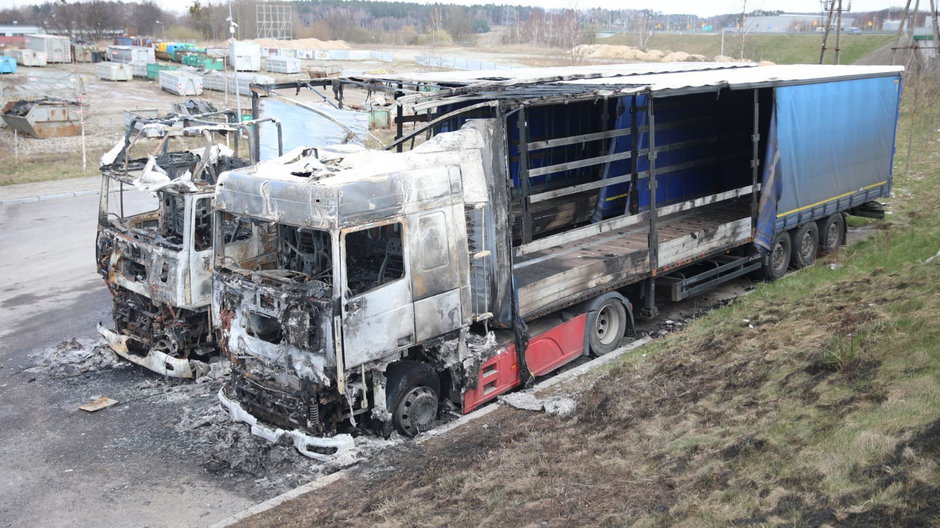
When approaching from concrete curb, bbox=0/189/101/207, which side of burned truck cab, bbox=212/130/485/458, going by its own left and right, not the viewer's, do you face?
right

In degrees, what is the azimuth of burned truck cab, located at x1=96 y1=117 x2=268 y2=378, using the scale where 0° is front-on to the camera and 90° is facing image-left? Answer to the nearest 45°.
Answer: approximately 45°

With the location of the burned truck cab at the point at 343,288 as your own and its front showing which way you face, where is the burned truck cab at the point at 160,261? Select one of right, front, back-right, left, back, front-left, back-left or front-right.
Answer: right

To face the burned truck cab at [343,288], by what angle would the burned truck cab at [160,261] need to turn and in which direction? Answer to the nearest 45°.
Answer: approximately 90° to its left

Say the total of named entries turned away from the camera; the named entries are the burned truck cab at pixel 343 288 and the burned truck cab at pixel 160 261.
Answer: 0

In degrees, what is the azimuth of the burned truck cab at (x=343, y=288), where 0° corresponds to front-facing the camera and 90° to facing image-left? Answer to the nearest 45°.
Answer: approximately 45°

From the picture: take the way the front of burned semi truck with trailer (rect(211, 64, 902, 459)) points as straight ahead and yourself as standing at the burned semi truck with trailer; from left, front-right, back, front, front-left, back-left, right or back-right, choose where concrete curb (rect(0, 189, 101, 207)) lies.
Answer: right

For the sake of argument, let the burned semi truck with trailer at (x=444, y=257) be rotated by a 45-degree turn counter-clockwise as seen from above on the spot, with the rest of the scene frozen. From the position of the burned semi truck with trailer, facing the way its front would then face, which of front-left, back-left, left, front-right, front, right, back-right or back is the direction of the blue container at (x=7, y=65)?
back-right

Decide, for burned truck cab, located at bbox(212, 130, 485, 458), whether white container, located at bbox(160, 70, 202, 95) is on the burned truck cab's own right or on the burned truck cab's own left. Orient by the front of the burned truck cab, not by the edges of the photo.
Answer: on the burned truck cab's own right

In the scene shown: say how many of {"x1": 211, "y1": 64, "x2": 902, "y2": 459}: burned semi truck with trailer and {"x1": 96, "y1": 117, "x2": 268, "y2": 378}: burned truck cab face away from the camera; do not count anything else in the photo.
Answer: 0
